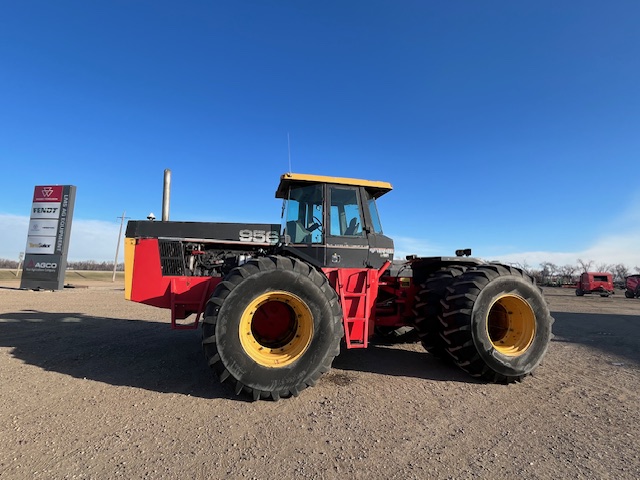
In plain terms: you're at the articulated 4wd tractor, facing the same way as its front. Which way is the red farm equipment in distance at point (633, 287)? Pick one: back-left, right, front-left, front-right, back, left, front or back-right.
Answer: back-right

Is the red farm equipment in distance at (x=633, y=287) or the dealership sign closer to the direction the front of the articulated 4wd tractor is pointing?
the dealership sign

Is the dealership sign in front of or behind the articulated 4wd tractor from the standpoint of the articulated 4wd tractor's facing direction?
in front

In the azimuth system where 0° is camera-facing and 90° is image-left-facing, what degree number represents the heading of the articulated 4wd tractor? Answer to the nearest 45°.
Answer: approximately 90°
